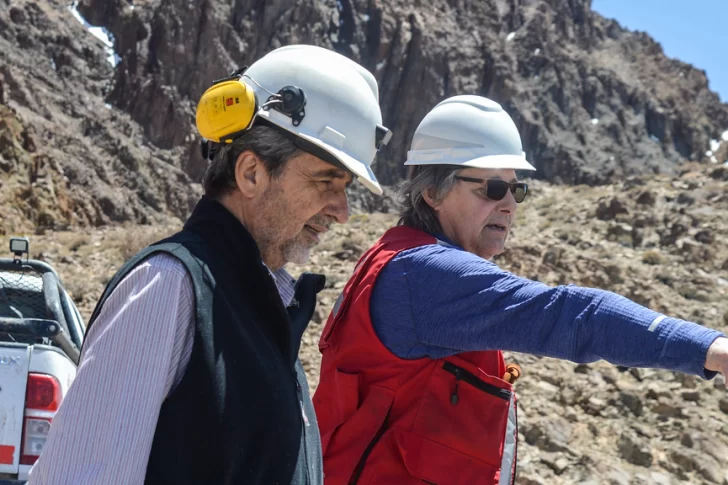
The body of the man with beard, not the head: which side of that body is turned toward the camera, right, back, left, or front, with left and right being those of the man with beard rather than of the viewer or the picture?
right

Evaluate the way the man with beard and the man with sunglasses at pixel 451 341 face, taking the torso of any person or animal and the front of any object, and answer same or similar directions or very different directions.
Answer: same or similar directions

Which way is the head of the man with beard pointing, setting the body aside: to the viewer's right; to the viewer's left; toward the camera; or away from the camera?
to the viewer's right

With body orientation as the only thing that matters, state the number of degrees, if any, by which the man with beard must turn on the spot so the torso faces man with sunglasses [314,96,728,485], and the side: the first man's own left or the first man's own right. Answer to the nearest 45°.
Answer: approximately 45° to the first man's own left

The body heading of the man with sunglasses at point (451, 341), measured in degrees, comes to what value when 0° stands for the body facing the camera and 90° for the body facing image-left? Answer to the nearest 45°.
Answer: approximately 270°

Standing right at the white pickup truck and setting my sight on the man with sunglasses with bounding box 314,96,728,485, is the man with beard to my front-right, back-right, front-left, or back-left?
front-right

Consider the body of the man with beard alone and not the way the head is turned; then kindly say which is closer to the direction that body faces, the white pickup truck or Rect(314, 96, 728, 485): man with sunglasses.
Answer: the man with sunglasses

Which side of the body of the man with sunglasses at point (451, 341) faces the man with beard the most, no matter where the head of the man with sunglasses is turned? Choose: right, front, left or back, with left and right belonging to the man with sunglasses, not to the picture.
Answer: right

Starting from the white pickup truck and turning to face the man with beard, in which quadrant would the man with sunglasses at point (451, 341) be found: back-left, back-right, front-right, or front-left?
front-left

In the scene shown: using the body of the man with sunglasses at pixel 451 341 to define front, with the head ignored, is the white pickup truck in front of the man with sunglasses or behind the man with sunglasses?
behind

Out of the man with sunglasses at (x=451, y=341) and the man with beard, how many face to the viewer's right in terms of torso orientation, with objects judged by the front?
2
